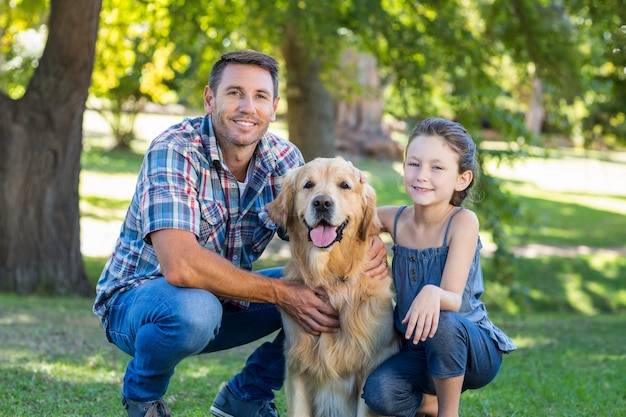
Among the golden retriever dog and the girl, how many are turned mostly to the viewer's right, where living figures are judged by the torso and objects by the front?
0

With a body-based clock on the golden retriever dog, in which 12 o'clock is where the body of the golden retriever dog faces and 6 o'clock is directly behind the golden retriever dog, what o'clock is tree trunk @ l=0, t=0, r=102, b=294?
The tree trunk is roughly at 5 o'clock from the golden retriever dog.

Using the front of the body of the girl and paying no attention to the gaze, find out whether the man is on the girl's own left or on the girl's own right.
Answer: on the girl's own right

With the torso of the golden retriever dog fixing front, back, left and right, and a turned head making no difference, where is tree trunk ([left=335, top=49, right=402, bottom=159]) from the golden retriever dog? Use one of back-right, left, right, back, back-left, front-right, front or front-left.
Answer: back

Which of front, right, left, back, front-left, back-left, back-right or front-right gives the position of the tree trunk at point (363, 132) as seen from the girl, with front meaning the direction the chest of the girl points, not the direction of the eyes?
back-right

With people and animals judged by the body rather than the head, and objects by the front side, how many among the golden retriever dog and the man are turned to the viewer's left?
0

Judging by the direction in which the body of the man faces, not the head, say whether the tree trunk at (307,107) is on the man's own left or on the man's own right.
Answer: on the man's own left

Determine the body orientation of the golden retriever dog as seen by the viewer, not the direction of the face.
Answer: toward the camera

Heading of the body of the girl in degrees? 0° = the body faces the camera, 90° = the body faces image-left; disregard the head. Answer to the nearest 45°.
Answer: approximately 45°

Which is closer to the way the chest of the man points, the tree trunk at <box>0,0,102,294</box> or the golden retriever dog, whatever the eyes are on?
the golden retriever dog

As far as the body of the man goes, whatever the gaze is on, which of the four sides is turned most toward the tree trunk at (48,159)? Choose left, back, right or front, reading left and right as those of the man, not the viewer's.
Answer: back

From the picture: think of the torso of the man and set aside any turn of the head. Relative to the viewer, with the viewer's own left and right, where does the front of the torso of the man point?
facing the viewer and to the right of the viewer
